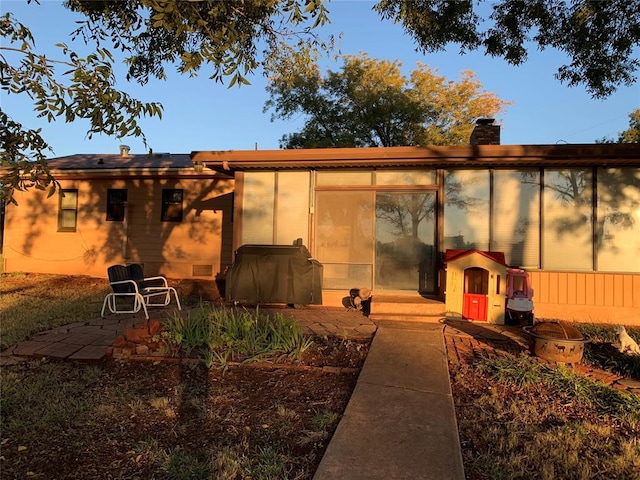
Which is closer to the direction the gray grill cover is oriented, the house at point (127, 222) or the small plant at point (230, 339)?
the small plant

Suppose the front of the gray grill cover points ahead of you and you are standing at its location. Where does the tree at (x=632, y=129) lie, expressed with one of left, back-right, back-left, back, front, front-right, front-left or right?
back-left

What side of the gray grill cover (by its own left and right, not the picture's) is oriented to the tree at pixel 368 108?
back

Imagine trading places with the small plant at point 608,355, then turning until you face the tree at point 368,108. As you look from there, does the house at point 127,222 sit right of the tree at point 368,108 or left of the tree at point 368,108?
left

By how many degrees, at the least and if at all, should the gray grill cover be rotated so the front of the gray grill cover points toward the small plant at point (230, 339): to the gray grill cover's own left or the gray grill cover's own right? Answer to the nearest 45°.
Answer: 0° — it already faces it

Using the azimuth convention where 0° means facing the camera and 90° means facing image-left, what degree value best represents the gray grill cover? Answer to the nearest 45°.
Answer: approximately 0°
